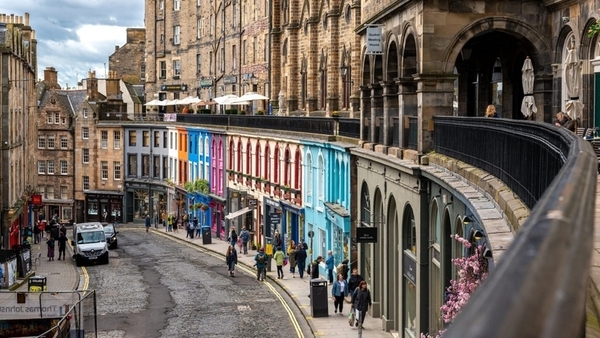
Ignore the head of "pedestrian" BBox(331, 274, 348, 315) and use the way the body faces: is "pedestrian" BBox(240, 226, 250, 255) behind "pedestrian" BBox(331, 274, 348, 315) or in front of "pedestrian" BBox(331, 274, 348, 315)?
behind

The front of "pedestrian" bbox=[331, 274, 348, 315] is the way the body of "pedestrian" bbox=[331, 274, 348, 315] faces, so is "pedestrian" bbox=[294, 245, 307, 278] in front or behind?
behind

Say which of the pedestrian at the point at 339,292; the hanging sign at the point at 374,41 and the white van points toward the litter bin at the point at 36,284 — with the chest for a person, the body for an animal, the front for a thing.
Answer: the white van

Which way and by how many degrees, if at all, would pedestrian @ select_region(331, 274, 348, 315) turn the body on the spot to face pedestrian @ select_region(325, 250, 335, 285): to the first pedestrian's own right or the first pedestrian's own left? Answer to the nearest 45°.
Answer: approximately 180°

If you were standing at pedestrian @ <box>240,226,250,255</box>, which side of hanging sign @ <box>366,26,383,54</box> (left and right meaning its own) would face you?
back

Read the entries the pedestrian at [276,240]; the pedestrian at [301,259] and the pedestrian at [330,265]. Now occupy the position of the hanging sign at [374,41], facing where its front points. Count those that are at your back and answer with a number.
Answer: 3

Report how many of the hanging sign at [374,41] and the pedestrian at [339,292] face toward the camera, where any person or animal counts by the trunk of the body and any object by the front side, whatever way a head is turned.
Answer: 2

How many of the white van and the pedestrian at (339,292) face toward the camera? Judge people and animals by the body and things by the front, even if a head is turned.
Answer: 2

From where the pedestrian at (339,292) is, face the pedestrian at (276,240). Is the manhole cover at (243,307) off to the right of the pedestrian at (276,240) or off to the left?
left

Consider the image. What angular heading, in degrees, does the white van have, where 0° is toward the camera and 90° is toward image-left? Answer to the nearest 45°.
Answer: approximately 0°
